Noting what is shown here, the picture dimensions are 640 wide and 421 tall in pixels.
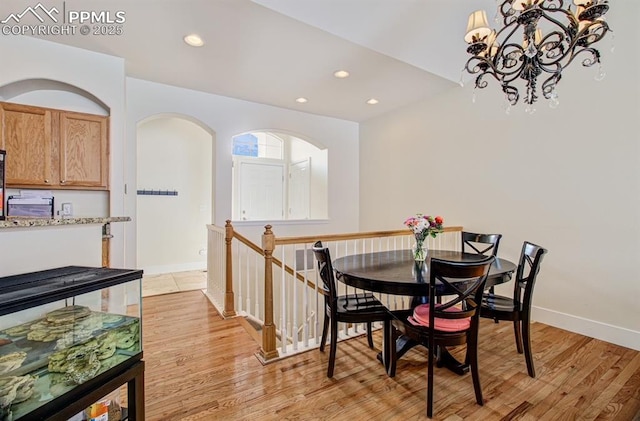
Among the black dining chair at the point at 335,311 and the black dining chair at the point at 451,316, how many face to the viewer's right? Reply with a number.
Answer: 1

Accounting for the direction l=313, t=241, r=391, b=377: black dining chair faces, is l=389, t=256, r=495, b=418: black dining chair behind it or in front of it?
in front

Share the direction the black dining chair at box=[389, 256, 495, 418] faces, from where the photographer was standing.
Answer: facing away from the viewer and to the left of the viewer

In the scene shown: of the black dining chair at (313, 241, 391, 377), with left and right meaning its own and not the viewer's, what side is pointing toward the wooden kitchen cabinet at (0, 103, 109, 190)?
back

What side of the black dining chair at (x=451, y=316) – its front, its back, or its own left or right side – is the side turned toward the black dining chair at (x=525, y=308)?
right

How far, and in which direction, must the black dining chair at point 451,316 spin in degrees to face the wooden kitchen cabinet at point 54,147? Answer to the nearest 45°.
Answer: approximately 45° to its left

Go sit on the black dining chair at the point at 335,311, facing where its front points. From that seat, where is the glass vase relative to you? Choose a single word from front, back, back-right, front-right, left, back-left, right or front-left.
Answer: front-left

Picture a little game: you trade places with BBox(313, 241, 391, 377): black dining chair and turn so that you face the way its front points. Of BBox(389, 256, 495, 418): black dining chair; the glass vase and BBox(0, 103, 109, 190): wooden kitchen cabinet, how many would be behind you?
1

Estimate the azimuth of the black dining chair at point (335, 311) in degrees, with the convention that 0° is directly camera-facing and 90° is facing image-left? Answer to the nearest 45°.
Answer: approximately 270°

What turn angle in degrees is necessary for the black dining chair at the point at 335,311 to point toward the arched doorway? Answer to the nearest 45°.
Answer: approximately 135° to its left

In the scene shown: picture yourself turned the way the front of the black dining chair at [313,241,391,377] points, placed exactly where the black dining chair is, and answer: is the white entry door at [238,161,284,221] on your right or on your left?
on your left

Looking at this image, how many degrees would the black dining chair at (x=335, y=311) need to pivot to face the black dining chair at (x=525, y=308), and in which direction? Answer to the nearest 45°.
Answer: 0° — it already faces it

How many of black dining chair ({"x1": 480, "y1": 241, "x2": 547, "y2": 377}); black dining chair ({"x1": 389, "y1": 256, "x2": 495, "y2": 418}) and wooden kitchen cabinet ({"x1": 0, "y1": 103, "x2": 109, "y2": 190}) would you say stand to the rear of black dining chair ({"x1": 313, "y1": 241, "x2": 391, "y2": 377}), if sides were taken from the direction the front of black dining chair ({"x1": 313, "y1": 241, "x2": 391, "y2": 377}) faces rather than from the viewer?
1

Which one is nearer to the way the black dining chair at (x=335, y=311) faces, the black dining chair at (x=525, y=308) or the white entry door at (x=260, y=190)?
the black dining chair
